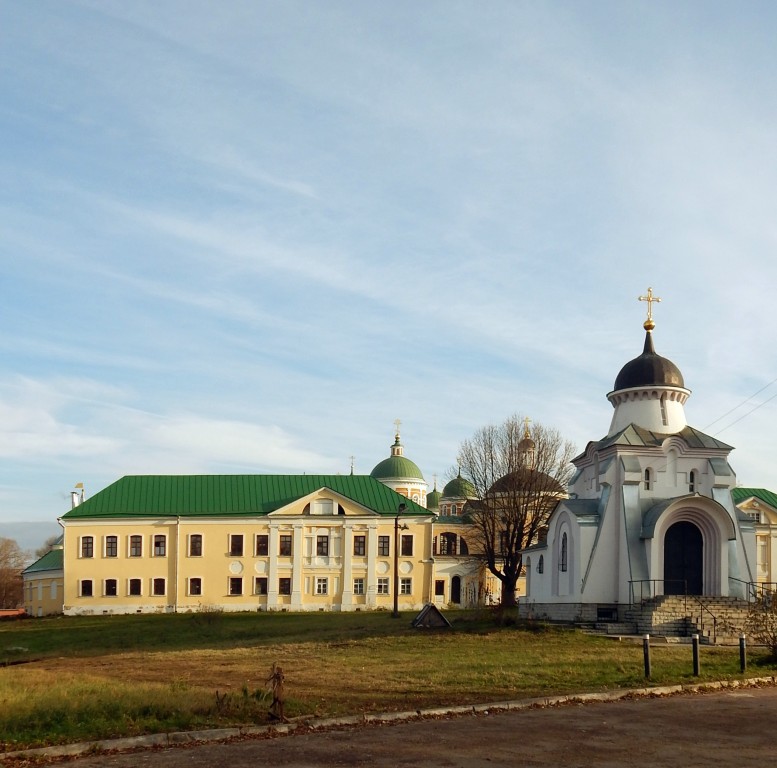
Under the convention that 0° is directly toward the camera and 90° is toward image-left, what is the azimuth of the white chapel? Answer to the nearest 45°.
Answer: approximately 315°

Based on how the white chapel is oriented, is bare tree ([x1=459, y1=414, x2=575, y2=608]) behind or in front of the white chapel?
behind
